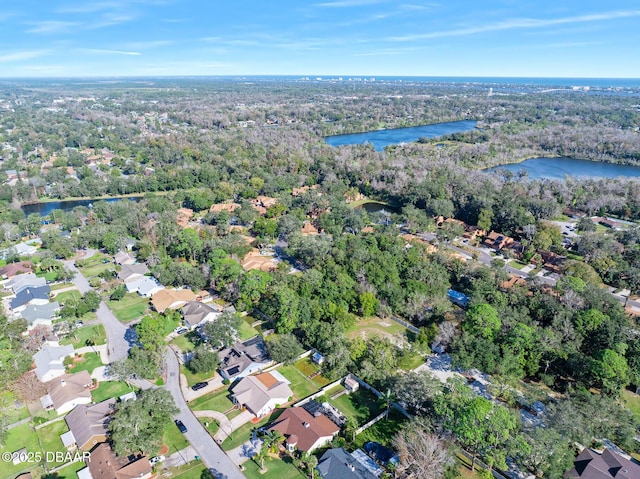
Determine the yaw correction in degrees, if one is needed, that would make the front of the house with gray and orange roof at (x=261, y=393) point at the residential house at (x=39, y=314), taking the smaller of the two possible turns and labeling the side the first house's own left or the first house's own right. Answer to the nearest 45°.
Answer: approximately 90° to the first house's own right

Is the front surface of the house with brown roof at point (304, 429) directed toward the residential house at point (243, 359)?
no

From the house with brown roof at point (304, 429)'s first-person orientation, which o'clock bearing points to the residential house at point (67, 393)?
The residential house is roughly at 2 o'clock from the house with brown roof.

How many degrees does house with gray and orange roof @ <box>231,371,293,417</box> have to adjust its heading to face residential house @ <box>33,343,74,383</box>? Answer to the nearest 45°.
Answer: approximately 45° to its right

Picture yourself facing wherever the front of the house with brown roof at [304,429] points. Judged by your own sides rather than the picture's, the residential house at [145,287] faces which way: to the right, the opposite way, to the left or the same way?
the same way

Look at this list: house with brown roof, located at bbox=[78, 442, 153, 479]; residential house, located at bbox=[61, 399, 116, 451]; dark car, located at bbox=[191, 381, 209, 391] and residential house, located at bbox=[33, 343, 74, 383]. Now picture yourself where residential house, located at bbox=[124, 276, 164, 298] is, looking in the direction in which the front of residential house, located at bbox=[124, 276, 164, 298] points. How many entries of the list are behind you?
0

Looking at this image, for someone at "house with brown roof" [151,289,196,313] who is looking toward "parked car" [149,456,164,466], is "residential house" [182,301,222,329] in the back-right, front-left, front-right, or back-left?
front-left

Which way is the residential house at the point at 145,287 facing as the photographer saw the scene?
facing the viewer and to the left of the viewer

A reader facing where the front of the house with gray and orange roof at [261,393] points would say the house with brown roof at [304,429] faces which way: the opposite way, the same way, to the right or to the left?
the same way

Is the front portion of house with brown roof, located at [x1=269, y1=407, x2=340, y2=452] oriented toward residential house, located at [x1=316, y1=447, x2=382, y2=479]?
no

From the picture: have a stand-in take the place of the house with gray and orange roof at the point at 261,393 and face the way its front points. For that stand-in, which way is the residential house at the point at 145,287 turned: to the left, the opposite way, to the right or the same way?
the same way

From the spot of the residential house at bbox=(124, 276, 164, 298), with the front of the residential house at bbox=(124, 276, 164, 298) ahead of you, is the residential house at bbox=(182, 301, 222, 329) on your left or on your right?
on your left

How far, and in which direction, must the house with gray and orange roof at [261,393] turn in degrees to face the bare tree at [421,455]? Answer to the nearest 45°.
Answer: approximately 90° to its left
